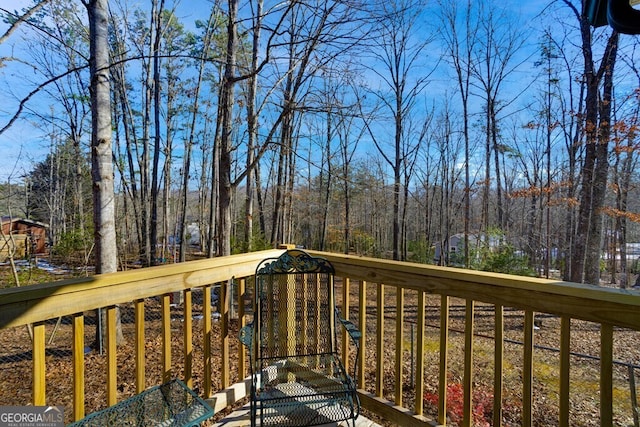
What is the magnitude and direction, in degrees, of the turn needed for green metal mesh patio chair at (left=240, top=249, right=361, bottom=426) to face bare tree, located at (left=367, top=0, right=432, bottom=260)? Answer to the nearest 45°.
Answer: approximately 180°

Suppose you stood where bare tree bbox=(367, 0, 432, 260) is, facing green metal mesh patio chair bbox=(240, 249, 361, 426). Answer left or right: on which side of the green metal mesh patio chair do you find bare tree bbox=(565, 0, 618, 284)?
left

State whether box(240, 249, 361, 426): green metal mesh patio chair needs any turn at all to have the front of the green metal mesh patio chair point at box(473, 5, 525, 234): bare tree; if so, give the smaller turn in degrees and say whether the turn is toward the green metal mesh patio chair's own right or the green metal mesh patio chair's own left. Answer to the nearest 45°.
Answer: approximately 135° to the green metal mesh patio chair's own left

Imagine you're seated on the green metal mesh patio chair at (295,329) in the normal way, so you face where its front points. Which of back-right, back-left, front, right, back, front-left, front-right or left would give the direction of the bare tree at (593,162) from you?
back-left

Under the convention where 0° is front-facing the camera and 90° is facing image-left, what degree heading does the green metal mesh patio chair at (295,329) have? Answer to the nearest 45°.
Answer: approximately 0°
